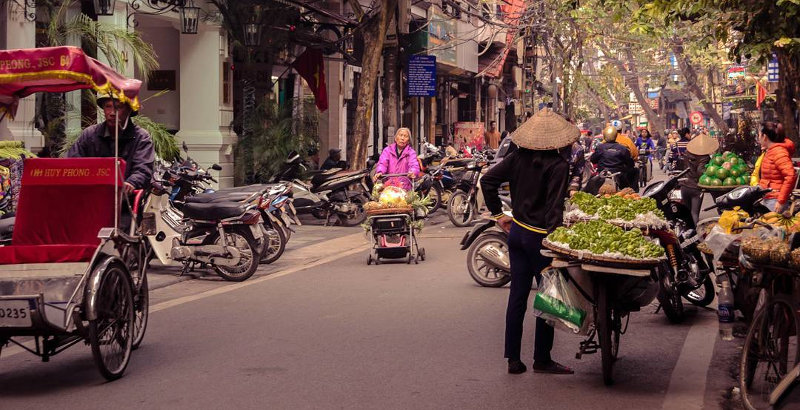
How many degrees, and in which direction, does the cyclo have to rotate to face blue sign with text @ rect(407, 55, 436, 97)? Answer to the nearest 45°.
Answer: approximately 180°

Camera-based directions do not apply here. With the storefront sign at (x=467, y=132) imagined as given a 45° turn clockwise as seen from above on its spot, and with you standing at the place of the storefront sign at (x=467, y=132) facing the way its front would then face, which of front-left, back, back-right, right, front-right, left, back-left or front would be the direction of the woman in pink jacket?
front-left

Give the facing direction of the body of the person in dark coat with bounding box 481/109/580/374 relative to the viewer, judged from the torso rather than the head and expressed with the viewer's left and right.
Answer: facing away from the viewer and to the right of the viewer

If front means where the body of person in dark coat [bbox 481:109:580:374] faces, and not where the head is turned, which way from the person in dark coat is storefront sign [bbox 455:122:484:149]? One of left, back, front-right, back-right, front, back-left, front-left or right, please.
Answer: front-left

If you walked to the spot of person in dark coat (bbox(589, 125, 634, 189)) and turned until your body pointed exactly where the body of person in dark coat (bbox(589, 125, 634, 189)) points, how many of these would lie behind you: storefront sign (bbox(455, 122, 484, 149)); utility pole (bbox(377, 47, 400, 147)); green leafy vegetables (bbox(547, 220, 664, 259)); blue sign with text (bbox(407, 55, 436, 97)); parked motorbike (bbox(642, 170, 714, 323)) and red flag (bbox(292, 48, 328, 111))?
2

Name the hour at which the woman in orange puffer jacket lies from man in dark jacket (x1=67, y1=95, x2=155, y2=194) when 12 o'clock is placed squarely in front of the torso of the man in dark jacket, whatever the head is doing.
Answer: The woman in orange puffer jacket is roughly at 9 o'clock from the man in dark jacket.

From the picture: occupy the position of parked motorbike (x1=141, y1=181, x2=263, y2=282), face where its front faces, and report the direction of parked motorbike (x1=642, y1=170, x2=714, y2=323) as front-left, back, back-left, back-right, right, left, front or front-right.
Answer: back

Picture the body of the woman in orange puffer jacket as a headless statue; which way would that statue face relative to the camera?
to the viewer's left

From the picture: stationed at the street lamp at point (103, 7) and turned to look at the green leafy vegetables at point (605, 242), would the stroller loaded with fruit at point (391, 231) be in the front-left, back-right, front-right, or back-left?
front-left

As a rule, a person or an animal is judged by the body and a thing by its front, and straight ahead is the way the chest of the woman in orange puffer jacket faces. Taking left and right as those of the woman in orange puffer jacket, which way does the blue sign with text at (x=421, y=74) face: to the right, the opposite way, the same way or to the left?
to the left

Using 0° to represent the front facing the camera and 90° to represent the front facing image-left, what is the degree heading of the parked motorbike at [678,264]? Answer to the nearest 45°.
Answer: approximately 45°

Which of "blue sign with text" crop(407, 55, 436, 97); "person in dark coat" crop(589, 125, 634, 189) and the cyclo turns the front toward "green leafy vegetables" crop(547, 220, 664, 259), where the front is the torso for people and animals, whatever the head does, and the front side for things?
the blue sign with text

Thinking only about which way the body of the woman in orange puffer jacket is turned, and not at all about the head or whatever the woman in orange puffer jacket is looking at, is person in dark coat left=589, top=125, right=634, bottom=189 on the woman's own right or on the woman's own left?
on the woman's own right

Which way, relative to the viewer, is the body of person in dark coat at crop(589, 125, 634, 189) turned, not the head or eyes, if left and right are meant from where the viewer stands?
facing away from the viewer

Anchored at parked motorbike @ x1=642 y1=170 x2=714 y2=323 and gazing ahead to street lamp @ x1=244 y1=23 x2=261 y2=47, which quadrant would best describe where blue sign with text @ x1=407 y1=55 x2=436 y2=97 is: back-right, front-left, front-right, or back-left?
front-right

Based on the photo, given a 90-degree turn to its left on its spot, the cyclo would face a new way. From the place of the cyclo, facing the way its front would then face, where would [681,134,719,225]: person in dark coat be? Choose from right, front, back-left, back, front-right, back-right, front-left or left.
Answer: left

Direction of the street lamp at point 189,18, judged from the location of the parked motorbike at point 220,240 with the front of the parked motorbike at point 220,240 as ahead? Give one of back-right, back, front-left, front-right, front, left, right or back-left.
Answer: front-right

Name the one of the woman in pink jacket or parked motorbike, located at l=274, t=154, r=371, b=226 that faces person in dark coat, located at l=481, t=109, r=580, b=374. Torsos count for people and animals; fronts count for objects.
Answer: the woman in pink jacket
